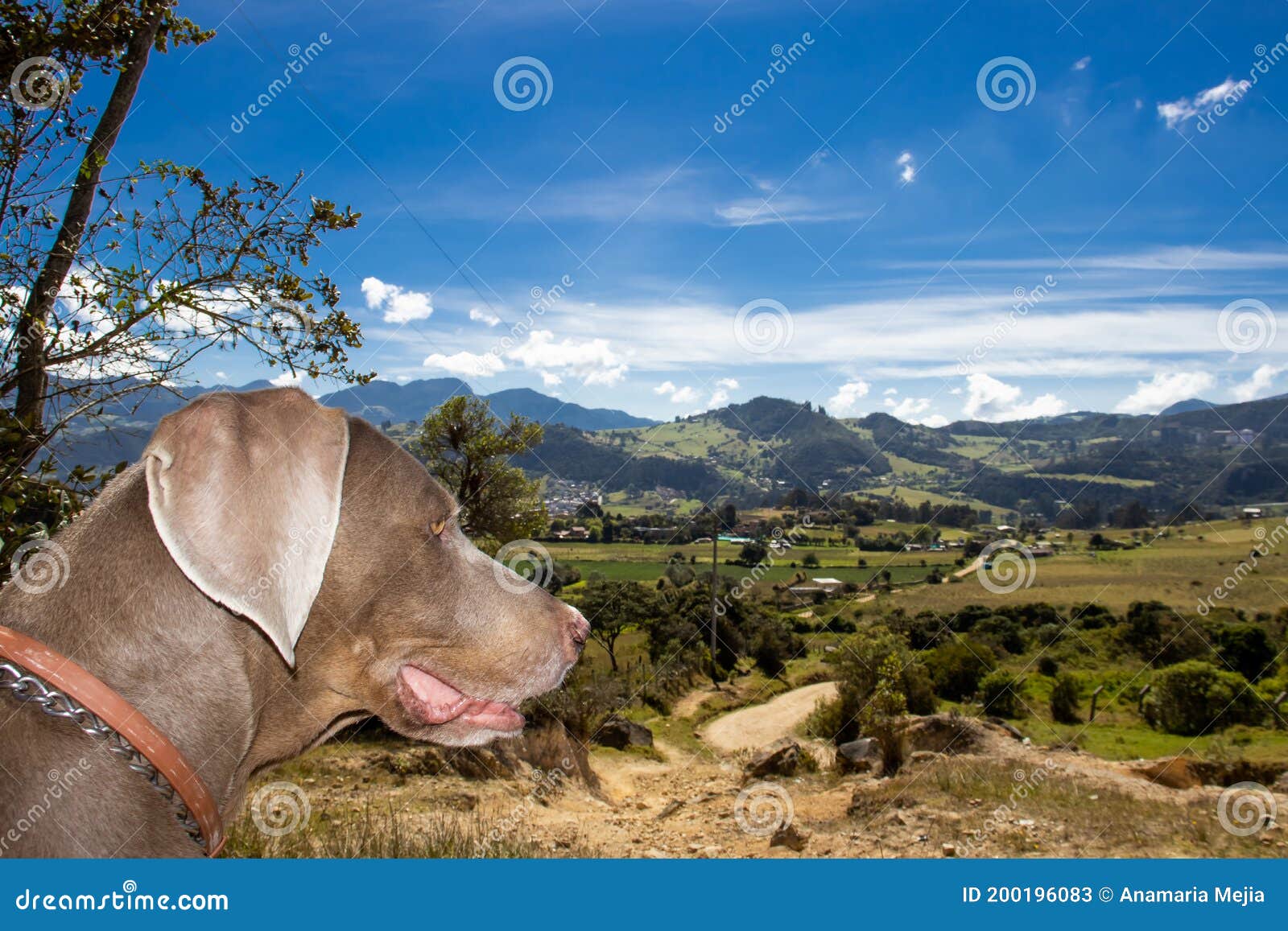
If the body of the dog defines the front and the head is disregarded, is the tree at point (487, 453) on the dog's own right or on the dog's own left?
on the dog's own left

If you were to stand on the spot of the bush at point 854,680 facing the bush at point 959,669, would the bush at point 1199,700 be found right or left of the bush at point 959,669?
right

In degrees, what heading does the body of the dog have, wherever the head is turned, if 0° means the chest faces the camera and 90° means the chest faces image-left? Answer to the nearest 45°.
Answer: approximately 270°
